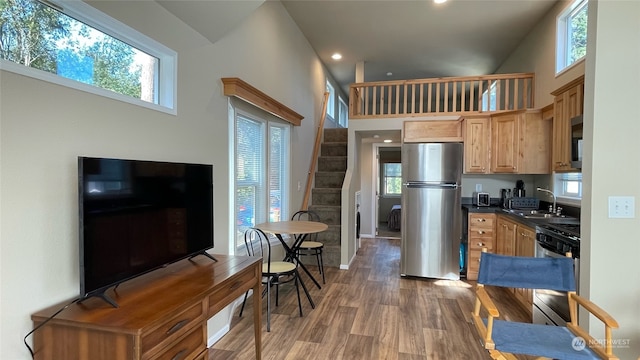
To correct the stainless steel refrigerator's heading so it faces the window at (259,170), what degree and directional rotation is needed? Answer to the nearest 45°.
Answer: approximately 45° to its right

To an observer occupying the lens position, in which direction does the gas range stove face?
facing the viewer and to the left of the viewer

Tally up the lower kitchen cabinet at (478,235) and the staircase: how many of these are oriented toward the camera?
2

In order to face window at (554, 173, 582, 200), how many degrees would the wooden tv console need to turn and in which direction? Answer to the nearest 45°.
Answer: approximately 45° to its left

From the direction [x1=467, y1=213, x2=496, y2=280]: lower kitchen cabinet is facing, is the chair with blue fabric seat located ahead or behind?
ahead

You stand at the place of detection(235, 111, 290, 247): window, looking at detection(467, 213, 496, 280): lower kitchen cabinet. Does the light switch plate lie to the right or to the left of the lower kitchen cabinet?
right

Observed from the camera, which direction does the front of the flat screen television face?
facing the viewer and to the right of the viewer

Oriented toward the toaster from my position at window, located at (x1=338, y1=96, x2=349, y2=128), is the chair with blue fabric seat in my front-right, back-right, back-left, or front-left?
front-right

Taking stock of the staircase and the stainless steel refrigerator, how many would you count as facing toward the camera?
2

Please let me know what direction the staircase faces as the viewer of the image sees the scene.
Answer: facing the viewer

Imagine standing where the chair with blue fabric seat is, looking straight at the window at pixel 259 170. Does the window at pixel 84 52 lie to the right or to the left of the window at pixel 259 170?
left

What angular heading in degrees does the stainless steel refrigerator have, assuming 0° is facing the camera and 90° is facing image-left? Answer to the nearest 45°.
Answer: approximately 0°
